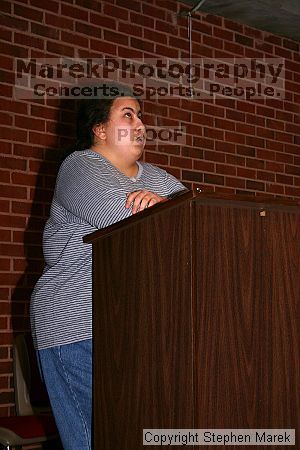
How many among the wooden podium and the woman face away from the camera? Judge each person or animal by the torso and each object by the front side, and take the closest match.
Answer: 0

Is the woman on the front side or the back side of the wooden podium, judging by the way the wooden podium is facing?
on the back side

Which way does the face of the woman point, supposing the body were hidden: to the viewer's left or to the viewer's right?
to the viewer's right

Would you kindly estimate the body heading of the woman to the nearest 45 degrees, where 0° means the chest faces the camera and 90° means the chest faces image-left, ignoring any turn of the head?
approximately 315°

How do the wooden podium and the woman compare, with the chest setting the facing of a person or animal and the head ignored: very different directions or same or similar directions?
same or similar directions

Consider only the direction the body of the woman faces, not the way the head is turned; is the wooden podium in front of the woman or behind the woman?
in front

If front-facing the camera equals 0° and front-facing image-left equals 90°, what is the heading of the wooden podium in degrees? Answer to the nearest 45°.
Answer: approximately 315°
